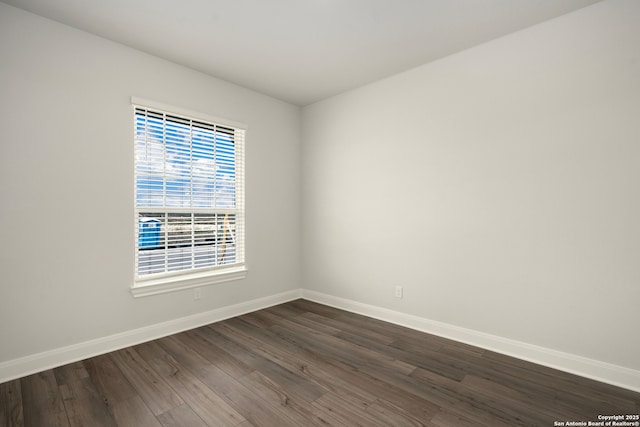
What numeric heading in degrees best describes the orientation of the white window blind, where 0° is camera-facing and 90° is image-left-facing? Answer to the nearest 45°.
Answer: approximately 315°

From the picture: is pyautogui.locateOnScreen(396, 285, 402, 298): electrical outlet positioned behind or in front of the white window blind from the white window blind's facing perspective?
in front
